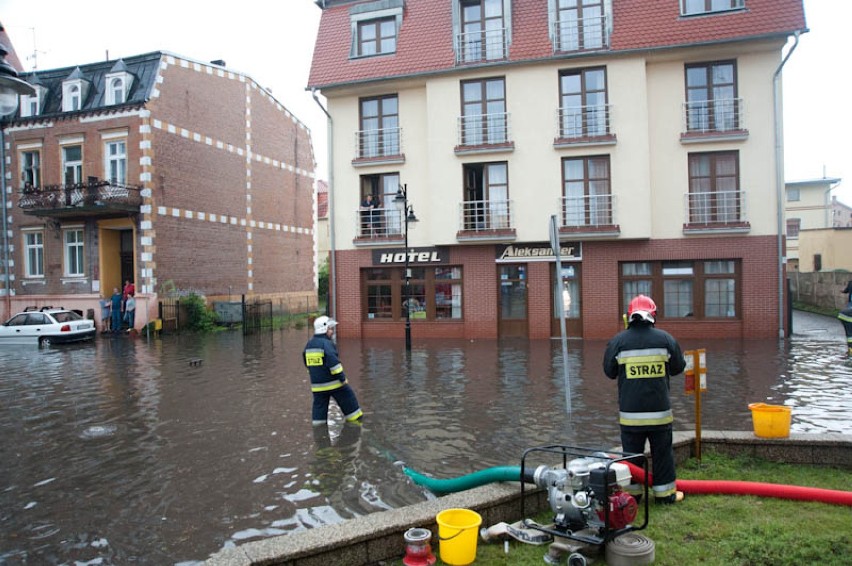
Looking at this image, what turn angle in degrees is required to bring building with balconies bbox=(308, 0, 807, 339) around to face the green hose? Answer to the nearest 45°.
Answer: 0° — it already faces it

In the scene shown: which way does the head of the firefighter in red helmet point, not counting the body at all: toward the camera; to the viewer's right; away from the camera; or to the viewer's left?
away from the camera

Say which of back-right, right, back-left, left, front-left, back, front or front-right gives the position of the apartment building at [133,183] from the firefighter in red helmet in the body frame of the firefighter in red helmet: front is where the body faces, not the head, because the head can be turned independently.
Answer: front-left

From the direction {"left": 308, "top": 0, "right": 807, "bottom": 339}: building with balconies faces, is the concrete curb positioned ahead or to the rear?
ahead

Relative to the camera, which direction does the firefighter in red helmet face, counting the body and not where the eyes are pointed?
away from the camera

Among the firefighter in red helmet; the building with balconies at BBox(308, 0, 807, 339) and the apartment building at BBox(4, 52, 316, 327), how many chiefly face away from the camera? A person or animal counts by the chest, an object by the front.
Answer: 1

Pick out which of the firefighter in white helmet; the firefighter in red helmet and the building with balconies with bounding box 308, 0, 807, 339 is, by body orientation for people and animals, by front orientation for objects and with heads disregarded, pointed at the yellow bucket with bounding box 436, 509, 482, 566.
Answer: the building with balconies

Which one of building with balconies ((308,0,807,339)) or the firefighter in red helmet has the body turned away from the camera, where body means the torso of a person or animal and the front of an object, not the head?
the firefighter in red helmet

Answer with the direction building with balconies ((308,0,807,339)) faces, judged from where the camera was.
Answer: facing the viewer

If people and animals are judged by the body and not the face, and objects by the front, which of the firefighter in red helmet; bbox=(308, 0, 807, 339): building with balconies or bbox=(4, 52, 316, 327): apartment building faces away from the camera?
the firefighter in red helmet

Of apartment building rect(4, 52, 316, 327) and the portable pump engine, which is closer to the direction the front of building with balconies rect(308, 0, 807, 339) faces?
the portable pump engine

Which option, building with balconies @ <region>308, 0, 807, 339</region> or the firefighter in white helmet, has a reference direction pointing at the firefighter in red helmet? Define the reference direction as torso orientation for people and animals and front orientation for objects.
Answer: the building with balconies

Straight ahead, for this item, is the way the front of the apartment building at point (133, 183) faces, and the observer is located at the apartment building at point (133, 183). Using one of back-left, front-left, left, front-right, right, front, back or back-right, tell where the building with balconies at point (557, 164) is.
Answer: left

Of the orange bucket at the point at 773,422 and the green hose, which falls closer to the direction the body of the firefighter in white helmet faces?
the orange bucket

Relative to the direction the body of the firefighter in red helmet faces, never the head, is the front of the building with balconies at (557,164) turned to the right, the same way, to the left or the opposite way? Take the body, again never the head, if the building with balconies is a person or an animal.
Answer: the opposite way

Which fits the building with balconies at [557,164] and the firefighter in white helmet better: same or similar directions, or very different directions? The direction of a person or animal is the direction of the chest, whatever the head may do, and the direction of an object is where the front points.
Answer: very different directions

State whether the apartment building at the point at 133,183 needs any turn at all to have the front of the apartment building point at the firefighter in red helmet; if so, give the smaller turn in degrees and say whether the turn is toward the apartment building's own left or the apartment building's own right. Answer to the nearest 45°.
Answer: approximately 45° to the apartment building's own left

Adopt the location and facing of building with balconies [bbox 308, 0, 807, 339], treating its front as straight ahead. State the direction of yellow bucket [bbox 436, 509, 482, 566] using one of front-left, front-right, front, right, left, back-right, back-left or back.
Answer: front

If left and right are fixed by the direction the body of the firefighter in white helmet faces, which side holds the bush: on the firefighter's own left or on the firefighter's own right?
on the firefighter's own left

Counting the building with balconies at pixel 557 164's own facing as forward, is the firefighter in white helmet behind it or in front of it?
in front

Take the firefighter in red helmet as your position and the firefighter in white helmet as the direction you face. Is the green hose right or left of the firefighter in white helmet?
left
